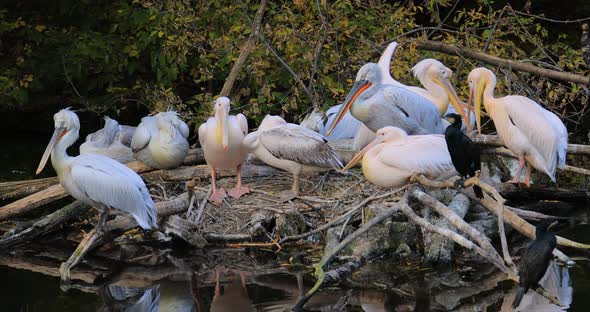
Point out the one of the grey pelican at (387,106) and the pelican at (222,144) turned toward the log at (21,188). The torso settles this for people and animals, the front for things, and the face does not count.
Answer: the grey pelican

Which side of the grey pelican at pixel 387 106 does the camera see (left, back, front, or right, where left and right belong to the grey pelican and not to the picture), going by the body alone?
left

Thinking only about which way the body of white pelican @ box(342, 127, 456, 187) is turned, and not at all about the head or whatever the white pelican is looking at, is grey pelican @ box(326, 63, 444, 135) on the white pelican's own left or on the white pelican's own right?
on the white pelican's own right

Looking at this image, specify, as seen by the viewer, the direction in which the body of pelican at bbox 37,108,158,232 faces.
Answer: to the viewer's left

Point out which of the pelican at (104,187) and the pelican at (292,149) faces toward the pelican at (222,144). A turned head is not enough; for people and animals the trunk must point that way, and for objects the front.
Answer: the pelican at (292,149)

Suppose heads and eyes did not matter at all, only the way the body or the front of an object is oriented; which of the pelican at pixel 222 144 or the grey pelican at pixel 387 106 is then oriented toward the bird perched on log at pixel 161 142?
the grey pelican

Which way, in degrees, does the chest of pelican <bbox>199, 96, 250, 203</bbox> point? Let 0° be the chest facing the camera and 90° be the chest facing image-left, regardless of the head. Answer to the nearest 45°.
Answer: approximately 0°

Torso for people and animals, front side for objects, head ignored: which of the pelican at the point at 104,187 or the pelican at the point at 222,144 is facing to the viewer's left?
the pelican at the point at 104,187

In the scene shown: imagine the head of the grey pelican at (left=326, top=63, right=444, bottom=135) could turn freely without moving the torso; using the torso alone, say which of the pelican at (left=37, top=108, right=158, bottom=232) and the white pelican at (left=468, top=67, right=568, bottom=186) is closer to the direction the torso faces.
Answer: the pelican

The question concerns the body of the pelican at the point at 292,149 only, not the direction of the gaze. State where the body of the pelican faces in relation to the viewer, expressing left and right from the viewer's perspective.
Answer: facing to the left of the viewer
